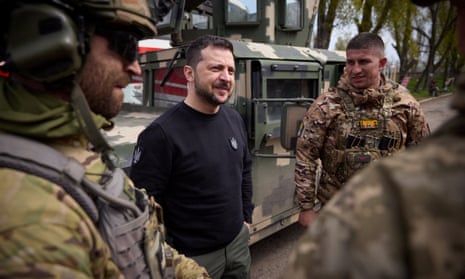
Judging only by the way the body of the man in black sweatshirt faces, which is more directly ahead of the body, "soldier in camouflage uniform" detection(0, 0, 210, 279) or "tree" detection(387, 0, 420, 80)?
the soldier in camouflage uniform

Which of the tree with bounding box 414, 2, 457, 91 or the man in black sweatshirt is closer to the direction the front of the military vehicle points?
the man in black sweatshirt

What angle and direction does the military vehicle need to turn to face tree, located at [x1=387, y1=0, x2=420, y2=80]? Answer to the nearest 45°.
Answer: approximately 180°

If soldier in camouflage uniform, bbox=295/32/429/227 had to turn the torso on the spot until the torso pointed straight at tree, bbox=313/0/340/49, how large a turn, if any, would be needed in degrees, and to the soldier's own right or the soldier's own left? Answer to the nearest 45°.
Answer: approximately 180°

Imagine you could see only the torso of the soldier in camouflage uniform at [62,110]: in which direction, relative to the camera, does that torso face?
to the viewer's right

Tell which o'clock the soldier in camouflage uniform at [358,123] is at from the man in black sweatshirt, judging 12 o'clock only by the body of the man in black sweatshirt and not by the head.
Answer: The soldier in camouflage uniform is roughly at 10 o'clock from the man in black sweatshirt.

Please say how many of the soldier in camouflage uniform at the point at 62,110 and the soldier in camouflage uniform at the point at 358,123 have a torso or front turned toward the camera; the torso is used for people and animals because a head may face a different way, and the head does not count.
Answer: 1

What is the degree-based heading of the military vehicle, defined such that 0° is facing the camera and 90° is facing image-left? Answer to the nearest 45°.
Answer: approximately 45°

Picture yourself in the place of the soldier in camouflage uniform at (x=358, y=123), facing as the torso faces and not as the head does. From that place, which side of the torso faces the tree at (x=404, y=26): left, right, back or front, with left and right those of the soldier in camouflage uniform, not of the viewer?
back

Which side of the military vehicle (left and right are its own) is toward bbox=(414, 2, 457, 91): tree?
back

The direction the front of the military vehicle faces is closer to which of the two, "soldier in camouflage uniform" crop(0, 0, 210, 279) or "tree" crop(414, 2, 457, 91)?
the soldier in camouflage uniform

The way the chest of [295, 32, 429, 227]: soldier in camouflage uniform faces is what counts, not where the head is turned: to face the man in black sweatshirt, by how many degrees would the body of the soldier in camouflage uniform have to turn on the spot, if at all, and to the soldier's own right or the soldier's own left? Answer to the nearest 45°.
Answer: approximately 45° to the soldier's own right

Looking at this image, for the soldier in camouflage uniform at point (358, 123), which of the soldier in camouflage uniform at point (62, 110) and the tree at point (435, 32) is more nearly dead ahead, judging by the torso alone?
the soldier in camouflage uniform
